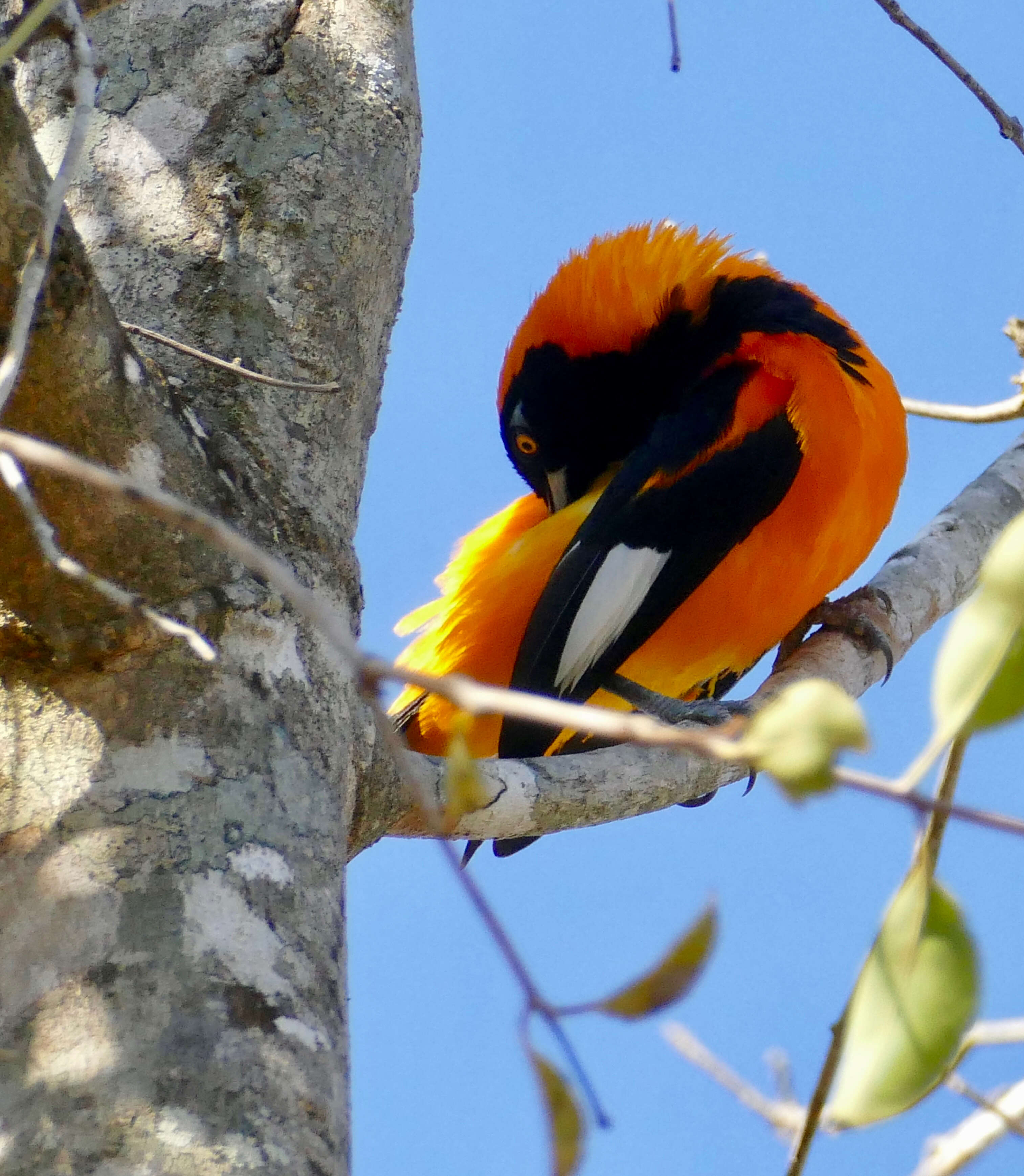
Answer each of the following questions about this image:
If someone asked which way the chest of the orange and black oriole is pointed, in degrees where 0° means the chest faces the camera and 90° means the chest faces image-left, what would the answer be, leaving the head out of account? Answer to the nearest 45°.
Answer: approximately 270°

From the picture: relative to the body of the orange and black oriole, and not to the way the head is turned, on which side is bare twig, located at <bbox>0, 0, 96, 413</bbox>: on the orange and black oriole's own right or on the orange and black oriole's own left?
on the orange and black oriole's own right

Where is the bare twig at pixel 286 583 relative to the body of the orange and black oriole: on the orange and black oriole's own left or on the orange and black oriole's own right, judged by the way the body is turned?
on the orange and black oriole's own right

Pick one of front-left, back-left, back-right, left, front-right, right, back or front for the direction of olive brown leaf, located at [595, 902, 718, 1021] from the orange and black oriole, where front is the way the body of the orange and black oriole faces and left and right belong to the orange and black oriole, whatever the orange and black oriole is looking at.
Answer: right

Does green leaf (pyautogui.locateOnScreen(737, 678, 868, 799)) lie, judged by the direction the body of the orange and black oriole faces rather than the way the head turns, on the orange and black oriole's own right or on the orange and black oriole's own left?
on the orange and black oriole's own right
